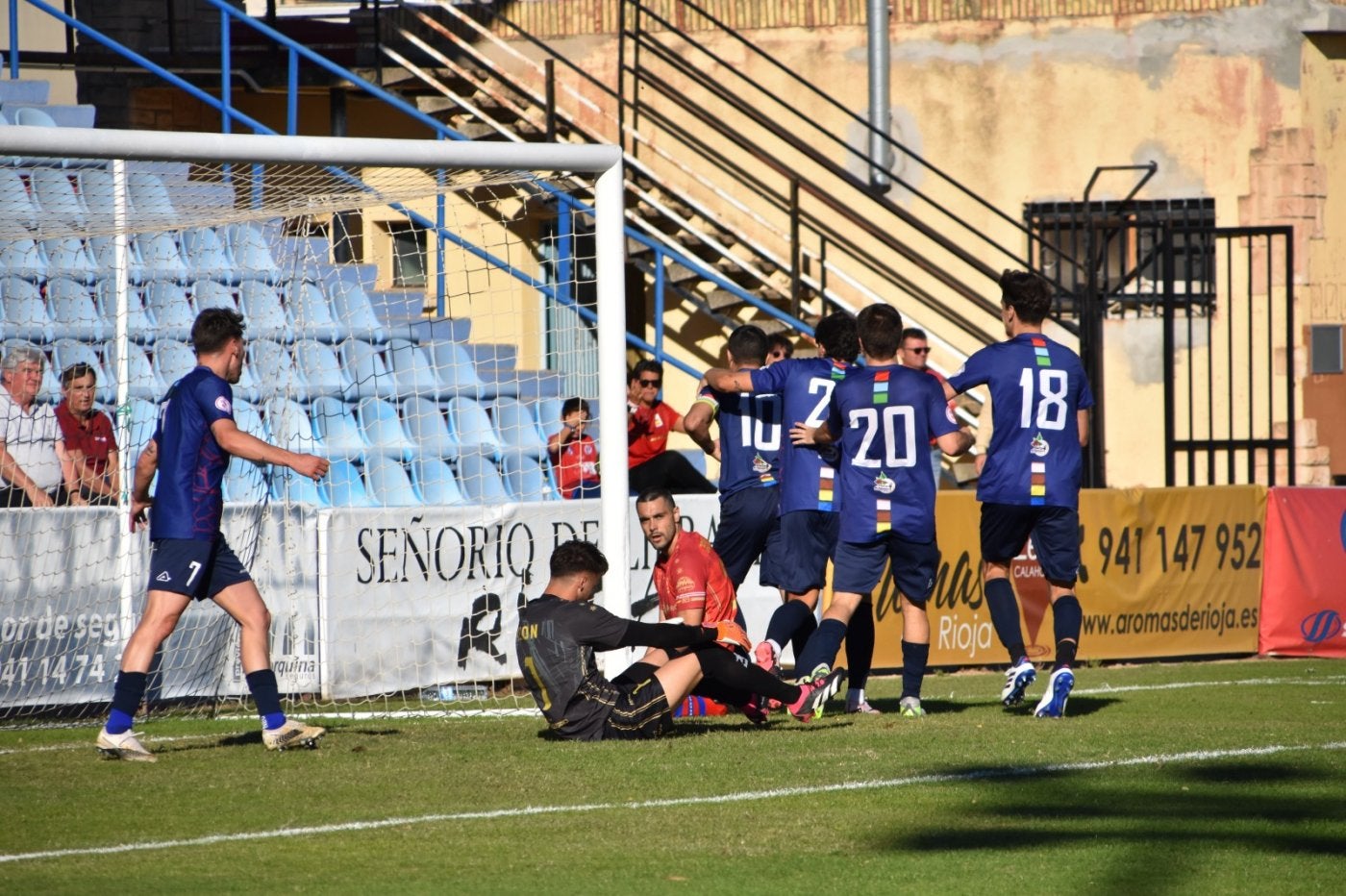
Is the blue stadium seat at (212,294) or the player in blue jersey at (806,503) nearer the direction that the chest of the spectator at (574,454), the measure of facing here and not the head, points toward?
the player in blue jersey

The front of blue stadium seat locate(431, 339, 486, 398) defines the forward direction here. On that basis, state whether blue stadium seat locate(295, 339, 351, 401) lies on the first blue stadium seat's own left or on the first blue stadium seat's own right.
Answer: on the first blue stadium seat's own right

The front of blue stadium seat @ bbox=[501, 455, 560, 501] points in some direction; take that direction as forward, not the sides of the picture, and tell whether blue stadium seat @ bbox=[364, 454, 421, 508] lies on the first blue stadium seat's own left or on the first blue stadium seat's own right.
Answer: on the first blue stadium seat's own right

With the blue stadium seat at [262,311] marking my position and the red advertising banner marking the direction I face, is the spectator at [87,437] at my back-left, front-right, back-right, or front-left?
back-right

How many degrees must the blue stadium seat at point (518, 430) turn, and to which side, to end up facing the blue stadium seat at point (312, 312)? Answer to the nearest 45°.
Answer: approximately 135° to its right

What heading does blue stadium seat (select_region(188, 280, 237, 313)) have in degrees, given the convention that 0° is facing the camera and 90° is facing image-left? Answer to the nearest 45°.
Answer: approximately 315°

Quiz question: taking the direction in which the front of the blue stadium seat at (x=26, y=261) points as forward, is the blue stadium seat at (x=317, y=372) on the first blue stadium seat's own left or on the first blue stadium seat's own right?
on the first blue stadium seat's own left

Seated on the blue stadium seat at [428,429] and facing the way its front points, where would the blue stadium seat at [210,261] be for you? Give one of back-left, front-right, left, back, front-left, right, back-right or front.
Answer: back-right

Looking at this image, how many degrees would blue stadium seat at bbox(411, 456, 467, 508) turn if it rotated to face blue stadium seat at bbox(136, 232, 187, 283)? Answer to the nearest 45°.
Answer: approximately 135° to its right

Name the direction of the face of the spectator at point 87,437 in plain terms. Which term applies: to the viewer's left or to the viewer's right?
to the viewer's right

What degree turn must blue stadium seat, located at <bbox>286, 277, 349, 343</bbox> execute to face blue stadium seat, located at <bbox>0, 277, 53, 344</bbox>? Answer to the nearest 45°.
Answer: approximately 90° to its right
